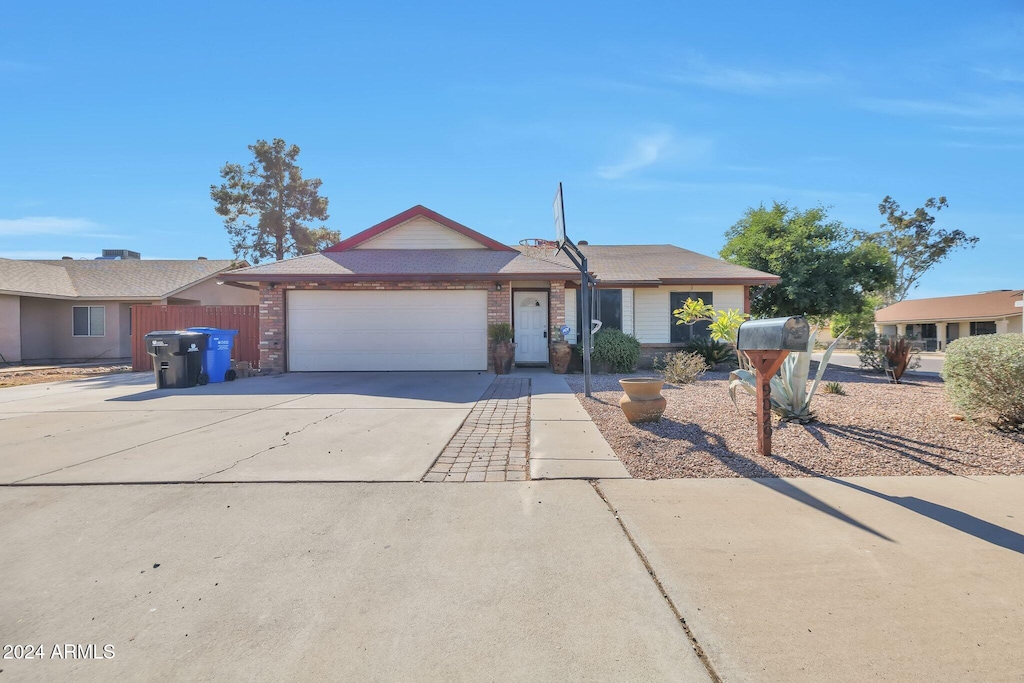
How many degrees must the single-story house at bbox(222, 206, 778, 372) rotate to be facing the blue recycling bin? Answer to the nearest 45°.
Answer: approximately 90° to its right

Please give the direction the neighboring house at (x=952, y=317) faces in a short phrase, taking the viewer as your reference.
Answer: facing the viewer and to the left of the viewer

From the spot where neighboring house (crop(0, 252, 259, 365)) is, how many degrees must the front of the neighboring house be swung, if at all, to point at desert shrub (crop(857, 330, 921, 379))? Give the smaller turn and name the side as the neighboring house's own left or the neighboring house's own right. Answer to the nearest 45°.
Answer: approximately 45° to the neighboring house's own left

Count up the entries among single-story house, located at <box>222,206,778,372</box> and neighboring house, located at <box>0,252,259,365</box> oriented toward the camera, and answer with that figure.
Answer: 2

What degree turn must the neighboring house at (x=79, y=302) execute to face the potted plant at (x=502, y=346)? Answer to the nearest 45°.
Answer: approximately 45° to its left

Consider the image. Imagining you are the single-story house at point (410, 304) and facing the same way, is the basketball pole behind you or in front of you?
in front

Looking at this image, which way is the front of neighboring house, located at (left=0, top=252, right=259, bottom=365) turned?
toward the camera

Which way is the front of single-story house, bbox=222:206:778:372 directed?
toward the camera

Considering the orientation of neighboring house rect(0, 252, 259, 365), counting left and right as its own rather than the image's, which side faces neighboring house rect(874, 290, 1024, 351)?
left

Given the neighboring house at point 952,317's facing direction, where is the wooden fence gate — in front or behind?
in front
